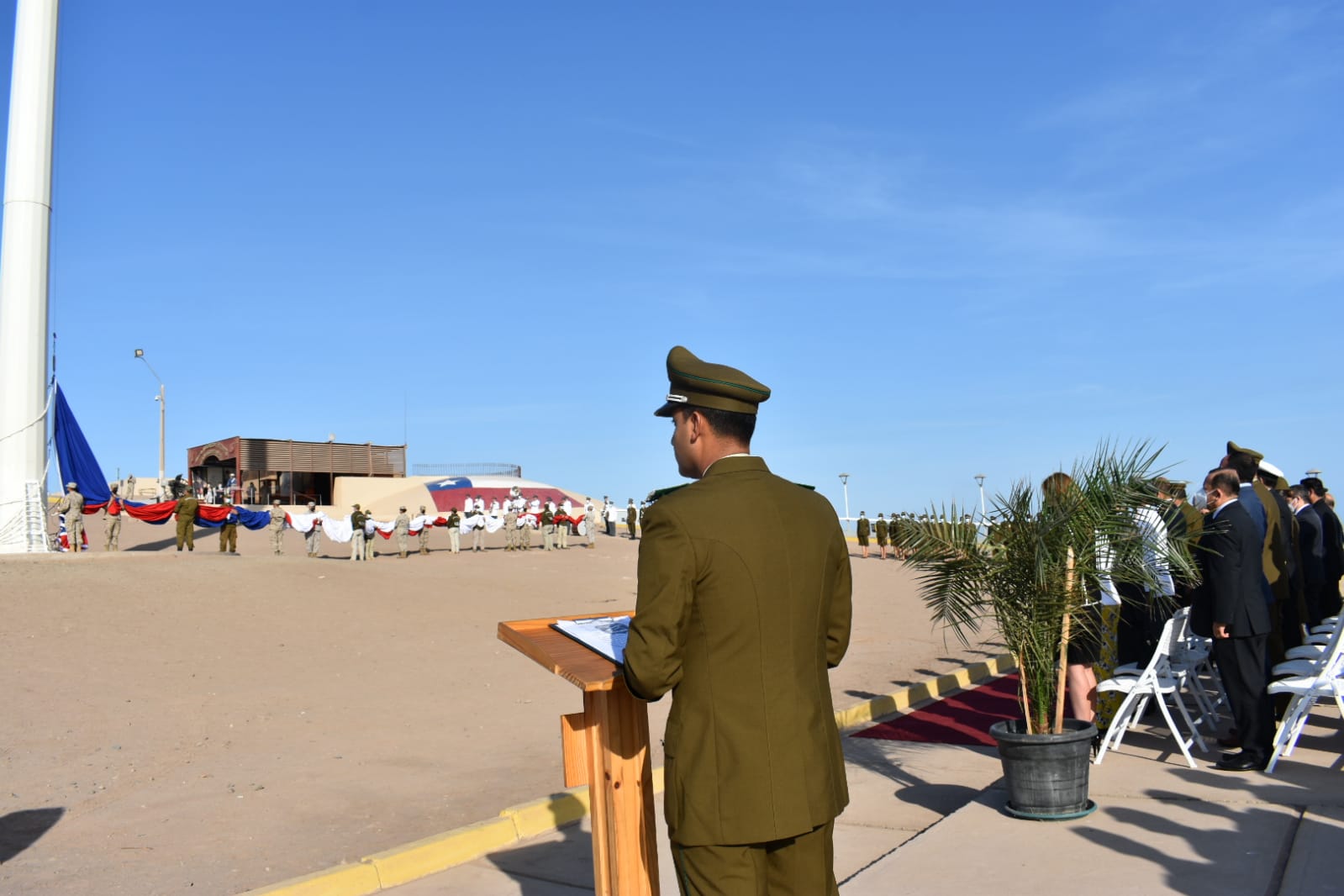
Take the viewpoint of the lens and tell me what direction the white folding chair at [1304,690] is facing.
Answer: facing to the left of the viewer

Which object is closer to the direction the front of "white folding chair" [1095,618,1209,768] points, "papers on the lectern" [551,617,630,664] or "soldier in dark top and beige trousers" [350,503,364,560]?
the soldier in dark top and beige trousers

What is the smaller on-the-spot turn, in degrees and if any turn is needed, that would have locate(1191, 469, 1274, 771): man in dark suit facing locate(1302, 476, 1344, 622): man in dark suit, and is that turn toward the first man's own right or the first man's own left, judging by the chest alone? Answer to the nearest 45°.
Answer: approximately 90° to the first man's own right

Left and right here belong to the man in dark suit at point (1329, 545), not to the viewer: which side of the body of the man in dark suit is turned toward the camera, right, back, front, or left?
left

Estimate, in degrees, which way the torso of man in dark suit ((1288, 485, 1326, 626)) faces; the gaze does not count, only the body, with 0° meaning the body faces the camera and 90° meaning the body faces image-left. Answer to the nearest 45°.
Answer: approximately 90°

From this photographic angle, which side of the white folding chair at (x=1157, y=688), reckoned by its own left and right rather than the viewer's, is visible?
left

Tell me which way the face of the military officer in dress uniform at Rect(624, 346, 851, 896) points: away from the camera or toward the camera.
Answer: away from the camera

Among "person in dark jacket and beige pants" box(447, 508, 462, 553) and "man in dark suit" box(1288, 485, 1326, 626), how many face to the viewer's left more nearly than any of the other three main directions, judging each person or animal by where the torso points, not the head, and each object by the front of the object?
1
